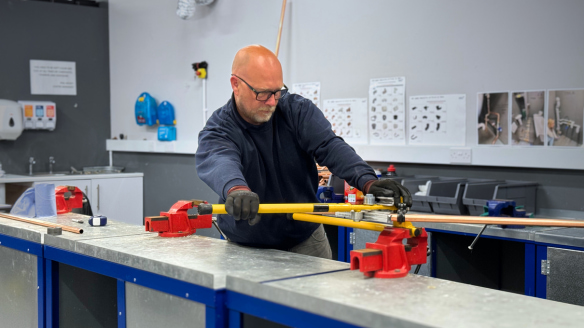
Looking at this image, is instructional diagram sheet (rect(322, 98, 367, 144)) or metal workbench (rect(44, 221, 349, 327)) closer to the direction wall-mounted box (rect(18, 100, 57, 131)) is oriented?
the metal workbench

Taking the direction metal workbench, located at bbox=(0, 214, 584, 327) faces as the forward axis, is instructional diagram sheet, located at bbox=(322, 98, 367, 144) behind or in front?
behind

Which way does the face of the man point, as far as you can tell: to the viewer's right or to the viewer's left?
to the viewer's right

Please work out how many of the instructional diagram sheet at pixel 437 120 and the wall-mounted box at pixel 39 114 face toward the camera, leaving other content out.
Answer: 2

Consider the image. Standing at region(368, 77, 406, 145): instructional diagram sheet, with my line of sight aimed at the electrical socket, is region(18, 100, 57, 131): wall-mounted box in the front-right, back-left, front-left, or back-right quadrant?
back-right

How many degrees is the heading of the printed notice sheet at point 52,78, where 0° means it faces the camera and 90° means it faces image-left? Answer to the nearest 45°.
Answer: approximately 0°

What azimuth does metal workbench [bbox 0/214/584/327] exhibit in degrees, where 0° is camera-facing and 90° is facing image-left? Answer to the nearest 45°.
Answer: approximately 45°

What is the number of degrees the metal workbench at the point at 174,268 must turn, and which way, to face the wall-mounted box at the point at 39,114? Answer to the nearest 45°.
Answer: approximately 135° to its right

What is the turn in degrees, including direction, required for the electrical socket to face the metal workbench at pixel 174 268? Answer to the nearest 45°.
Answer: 0° — it already faces it

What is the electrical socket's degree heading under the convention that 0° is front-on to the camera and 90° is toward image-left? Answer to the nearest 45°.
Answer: approximately 0°
